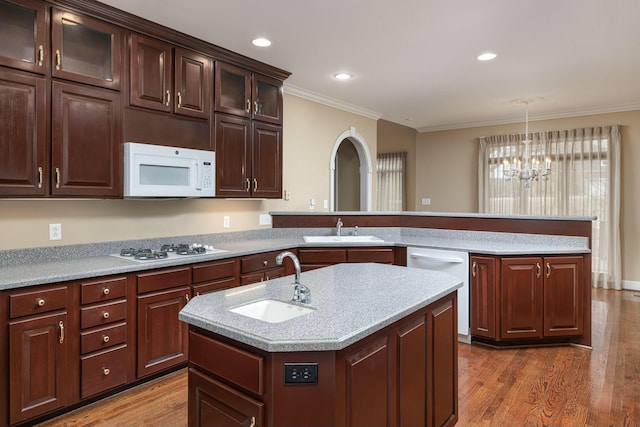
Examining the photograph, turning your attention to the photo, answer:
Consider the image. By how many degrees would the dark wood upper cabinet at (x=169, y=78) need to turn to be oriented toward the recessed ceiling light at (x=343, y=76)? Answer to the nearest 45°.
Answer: approximately 45° to its left

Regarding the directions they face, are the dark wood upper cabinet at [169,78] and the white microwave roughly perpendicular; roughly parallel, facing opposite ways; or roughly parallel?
roughly parallel

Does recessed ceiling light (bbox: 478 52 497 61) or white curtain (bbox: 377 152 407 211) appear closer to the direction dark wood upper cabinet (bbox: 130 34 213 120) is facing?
the recessed ceiling light

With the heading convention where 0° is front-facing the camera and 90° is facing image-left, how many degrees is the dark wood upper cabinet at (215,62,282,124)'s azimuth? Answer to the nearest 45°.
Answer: approximately 315°

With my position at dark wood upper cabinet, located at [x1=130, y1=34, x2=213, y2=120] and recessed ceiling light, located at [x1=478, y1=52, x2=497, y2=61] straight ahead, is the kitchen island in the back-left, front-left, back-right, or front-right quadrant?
front-right

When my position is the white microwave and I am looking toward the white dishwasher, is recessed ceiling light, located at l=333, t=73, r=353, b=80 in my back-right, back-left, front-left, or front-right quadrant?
front-left

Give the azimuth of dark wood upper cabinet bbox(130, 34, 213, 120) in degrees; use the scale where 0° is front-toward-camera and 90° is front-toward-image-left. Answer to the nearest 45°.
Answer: approximately 315°

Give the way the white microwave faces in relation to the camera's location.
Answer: facing the viewer and to the right of the viewer

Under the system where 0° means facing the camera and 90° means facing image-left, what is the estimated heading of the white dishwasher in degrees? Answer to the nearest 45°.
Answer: approximately 45°

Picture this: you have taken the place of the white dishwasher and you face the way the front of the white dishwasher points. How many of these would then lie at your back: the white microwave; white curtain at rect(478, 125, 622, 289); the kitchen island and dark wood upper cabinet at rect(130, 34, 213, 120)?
1

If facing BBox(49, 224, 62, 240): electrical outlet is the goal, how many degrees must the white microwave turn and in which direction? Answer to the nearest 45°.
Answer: approximately 135° to its right

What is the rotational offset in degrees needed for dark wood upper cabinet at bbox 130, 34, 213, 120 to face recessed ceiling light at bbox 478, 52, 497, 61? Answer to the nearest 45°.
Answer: approximately 45° to its left

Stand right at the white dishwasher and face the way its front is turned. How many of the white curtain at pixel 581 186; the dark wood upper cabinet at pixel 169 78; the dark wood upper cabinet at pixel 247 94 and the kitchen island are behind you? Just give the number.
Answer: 1

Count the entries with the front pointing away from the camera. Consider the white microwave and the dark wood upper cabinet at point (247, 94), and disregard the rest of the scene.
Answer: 0

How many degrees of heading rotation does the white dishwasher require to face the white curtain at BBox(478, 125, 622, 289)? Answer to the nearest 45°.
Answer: approximately 180°
